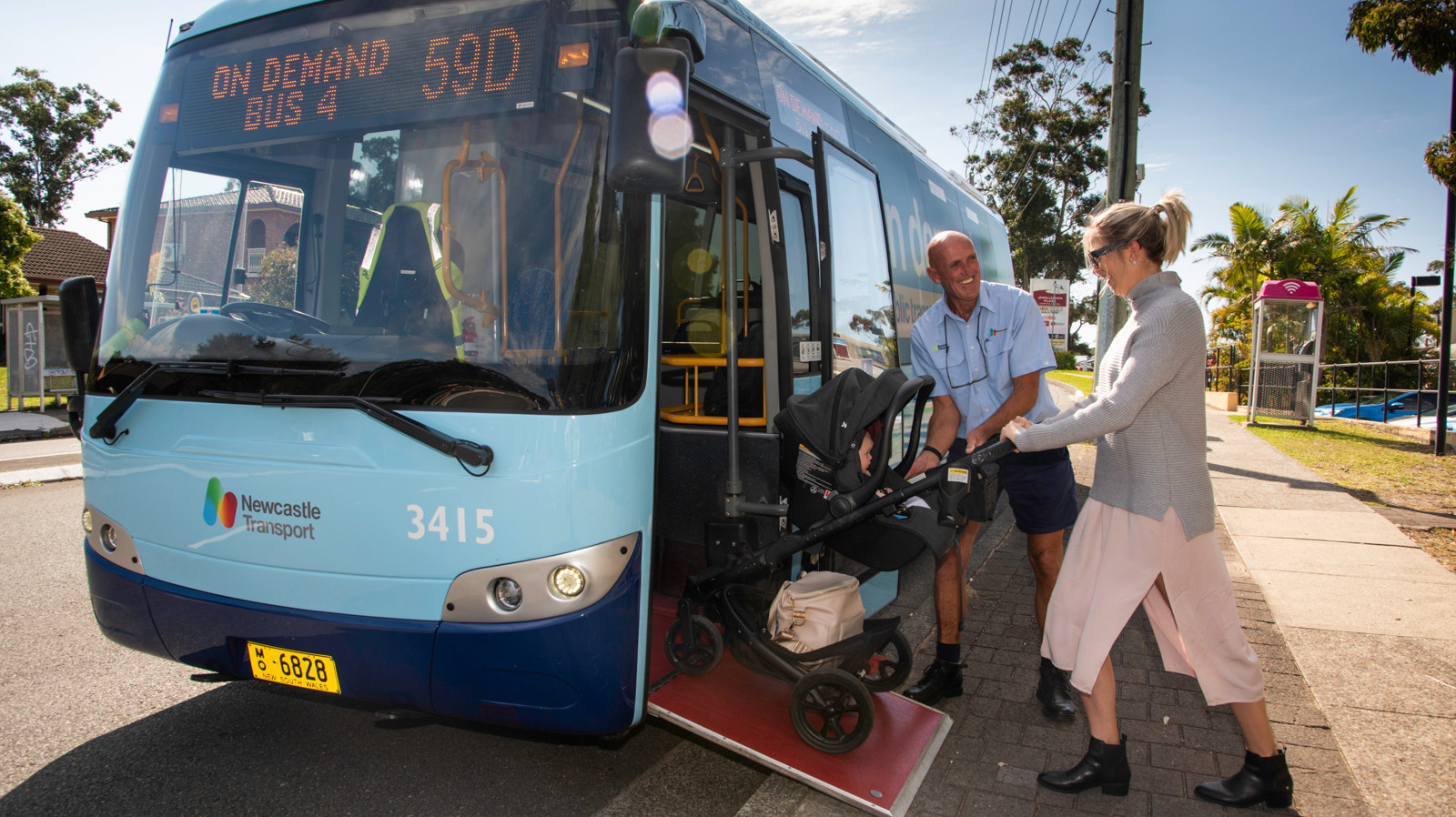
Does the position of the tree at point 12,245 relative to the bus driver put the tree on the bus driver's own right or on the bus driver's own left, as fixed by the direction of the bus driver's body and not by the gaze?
on the bus driver's own right

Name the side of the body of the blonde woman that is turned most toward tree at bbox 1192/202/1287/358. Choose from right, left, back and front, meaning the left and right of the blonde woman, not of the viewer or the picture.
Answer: right

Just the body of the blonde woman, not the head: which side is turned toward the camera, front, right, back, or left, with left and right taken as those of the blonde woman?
left

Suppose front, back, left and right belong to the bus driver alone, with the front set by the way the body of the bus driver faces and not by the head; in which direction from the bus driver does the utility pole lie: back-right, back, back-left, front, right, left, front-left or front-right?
back

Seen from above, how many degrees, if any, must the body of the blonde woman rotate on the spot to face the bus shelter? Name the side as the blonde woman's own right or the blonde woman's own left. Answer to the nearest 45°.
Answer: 0° — they already face it

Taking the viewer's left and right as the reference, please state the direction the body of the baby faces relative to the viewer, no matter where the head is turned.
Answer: facing to the right of the viewer

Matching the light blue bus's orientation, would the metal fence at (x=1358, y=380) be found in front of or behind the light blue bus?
behind

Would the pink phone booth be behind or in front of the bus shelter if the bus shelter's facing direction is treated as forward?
in front

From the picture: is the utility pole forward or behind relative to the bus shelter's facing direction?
forward

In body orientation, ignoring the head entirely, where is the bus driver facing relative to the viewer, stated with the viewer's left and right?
facing the viewer

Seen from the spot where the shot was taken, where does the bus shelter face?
facing the viewer and to the right of the viewer

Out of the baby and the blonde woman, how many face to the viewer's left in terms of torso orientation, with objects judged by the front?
1

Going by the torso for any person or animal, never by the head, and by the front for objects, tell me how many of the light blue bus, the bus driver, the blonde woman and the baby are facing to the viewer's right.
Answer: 1
